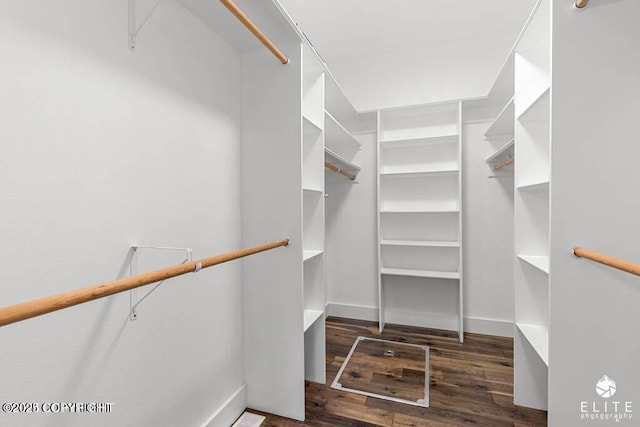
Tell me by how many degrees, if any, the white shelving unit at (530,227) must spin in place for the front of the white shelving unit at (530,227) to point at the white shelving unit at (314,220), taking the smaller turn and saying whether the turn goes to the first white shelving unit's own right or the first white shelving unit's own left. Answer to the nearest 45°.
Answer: approximately 45° to the first white shelving unit's own left

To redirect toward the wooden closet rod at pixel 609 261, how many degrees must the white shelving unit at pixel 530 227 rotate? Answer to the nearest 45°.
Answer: approximately 90° to its left

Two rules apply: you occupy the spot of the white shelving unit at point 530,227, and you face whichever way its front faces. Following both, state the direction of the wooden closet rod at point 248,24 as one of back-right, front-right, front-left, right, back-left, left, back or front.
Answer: front-left

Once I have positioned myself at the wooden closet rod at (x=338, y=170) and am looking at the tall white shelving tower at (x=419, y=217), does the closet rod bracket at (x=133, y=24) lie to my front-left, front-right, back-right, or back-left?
back-right

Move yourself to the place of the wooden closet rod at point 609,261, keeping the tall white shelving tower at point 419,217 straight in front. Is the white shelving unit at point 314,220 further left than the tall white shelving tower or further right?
left

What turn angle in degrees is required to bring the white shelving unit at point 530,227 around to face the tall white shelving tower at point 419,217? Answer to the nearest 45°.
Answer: approximately 45° to its right

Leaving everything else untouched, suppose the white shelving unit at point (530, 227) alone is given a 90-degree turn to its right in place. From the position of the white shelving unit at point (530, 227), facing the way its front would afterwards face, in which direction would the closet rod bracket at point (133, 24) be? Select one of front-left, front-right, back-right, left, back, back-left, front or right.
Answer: back-left

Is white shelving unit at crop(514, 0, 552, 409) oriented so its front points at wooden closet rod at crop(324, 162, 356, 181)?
yes

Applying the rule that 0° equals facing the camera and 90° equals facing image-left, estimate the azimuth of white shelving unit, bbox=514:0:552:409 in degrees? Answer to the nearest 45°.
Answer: approximately 90°
